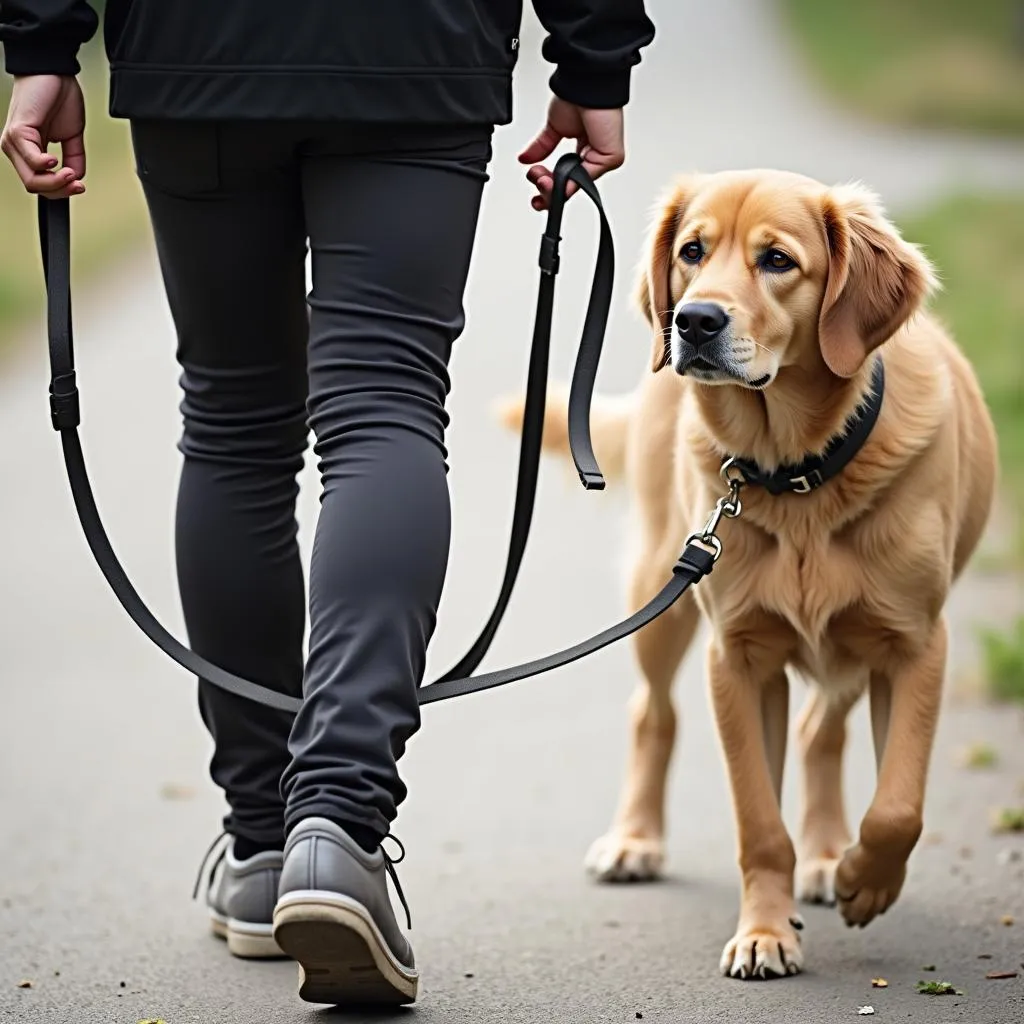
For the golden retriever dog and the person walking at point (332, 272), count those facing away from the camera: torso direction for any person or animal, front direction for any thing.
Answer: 1

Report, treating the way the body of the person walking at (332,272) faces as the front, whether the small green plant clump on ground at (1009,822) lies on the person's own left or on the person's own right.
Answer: on the person's own right

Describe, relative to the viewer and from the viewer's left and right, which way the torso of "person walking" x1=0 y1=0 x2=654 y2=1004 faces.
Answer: facing away from the viewer

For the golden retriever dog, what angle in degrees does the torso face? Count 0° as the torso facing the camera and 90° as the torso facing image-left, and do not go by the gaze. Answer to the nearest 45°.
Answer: approximately 0°

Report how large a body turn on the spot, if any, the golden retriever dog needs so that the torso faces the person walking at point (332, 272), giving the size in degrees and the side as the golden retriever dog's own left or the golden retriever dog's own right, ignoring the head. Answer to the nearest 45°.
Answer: approximately 45° to the golden retriever dog's own right

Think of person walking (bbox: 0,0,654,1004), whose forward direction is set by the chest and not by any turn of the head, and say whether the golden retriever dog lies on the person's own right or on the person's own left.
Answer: on the person's own right

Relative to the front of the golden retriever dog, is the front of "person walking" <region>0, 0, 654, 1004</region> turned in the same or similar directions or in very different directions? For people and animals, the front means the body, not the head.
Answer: very different directions

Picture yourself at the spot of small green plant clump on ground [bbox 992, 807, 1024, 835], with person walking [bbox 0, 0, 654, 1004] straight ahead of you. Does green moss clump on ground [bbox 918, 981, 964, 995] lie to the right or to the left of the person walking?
left
